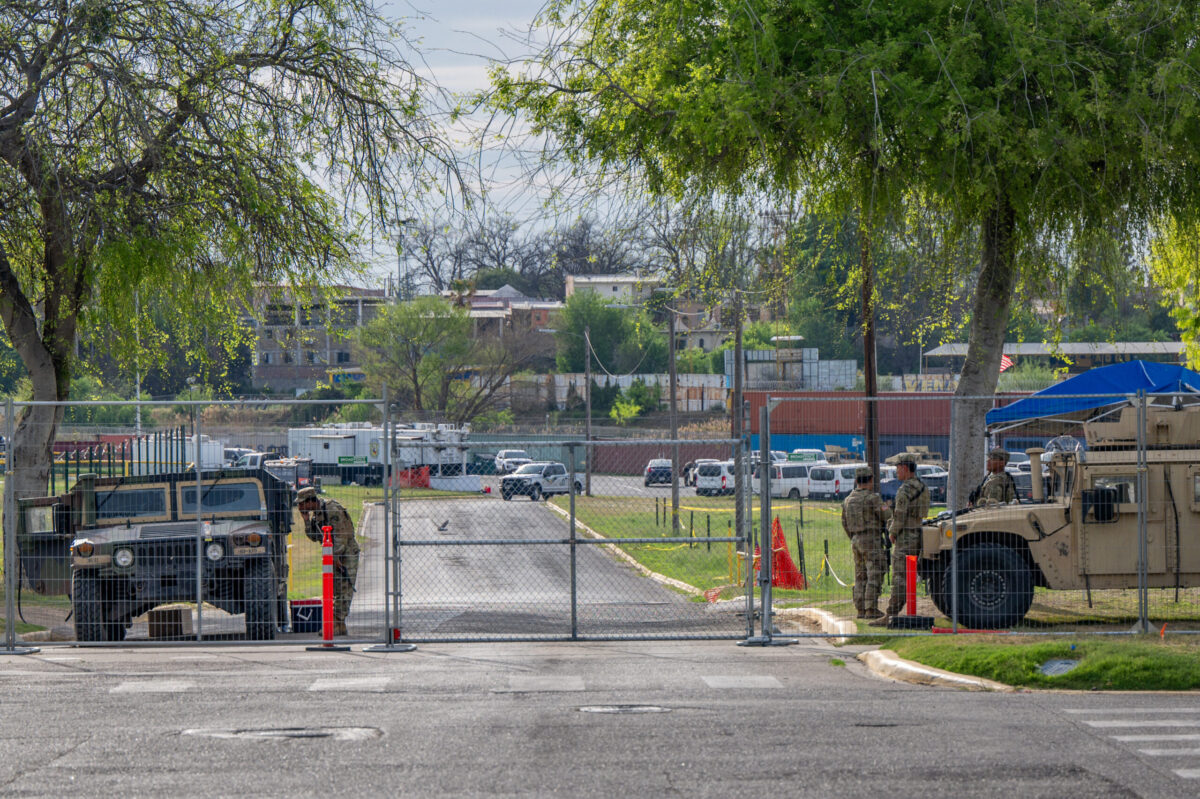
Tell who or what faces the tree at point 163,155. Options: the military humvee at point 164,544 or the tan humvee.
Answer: the tan humvee

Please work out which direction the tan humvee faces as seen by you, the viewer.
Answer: facing to the left of the viewer

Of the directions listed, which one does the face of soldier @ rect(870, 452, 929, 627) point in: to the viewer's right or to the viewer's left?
to the viewer's left

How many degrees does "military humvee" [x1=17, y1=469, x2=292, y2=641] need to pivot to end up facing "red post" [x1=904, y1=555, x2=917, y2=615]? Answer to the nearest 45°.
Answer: approximately 90° to its left

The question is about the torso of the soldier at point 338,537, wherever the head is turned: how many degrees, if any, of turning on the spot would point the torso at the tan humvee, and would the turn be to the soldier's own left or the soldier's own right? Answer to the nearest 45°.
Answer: approximately 180°

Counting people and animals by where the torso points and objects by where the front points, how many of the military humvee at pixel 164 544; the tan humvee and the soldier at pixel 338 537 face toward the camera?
1

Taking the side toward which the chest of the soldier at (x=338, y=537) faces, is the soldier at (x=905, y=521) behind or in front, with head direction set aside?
behind

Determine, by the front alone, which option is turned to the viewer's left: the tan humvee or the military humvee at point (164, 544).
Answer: the tan humvee

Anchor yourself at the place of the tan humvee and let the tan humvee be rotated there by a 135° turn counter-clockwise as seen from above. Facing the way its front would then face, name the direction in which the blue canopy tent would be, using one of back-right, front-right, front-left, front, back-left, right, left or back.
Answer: back-left

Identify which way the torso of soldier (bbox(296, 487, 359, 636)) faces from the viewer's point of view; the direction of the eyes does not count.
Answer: to the viewer's left
